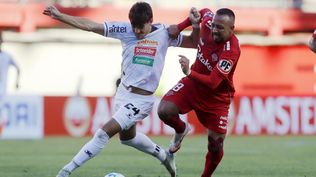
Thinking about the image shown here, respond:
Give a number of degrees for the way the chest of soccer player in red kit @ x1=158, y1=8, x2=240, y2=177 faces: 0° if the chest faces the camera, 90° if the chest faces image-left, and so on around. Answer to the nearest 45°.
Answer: approximately 45°

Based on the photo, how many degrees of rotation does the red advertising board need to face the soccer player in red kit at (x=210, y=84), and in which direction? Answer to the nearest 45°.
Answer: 0° — it already faces them

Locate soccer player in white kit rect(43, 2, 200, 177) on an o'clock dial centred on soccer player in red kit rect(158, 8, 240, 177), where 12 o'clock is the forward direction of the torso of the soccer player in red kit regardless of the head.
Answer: The soccer player in white kit is roughly at 1 o'clock from the soccer player in red kit.

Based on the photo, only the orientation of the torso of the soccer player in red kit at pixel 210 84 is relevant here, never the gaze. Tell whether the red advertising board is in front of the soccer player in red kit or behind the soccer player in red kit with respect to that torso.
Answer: behind

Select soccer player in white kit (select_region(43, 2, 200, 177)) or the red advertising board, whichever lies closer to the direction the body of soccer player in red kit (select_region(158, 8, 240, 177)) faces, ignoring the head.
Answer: the soccer player in white kit
